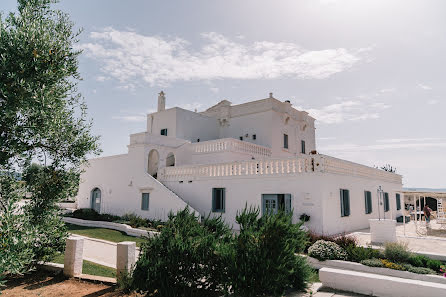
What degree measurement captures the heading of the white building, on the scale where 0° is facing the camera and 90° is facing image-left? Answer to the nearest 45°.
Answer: approximately 45°

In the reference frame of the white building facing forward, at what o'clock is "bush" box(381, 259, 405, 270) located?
The bush is roughly at 10 o'clock from the white building.

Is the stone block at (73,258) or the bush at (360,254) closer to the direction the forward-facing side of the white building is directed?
the stone block

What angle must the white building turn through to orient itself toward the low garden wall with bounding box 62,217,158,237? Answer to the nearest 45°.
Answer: approximately 45° to its right

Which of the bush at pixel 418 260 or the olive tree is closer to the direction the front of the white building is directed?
the olive tree

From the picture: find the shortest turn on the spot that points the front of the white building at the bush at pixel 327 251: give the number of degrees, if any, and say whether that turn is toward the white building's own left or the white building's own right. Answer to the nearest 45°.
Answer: approximately 45° to the white building's own left

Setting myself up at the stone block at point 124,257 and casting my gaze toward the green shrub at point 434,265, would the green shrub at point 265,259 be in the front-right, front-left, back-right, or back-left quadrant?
front-right

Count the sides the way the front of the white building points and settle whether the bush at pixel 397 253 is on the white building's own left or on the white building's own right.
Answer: on the white building's own left

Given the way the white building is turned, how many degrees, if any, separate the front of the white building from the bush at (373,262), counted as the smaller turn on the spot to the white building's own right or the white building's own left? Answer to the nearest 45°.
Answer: approximately 45° to the white building's own left
